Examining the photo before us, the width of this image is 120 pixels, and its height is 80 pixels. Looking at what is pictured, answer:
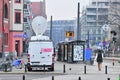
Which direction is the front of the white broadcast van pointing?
away from the camera
